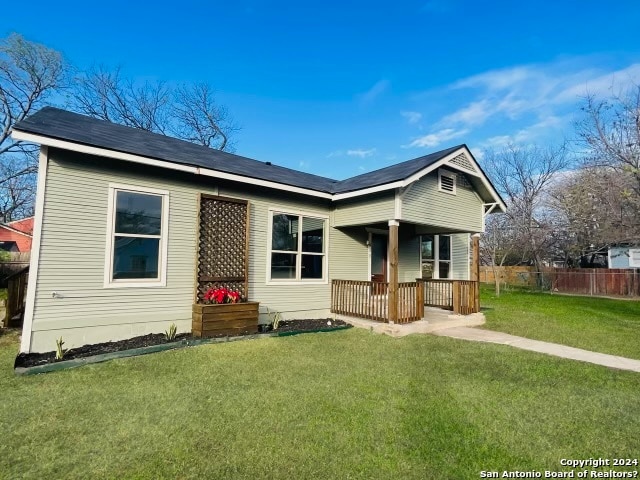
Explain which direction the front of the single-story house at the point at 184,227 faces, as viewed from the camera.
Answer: facing the viewer and to the right of the viewer

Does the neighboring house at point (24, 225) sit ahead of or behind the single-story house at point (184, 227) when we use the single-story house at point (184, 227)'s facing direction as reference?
behind

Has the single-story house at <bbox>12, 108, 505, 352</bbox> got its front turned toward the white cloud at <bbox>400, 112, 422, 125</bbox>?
no

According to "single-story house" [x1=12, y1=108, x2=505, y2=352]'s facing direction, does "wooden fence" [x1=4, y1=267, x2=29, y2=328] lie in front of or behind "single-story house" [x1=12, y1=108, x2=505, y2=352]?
behind

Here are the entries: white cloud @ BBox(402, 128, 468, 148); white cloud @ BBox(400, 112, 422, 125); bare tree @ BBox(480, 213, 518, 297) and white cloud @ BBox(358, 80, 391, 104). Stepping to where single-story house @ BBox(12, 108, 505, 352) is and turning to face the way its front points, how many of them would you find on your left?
4

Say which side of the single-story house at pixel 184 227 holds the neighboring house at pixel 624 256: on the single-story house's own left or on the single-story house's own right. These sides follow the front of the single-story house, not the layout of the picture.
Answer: on the single-story house's own left

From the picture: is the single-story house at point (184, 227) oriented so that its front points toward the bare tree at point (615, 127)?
no

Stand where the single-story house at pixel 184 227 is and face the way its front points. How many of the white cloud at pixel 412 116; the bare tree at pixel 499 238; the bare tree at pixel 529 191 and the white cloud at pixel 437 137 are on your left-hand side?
4
